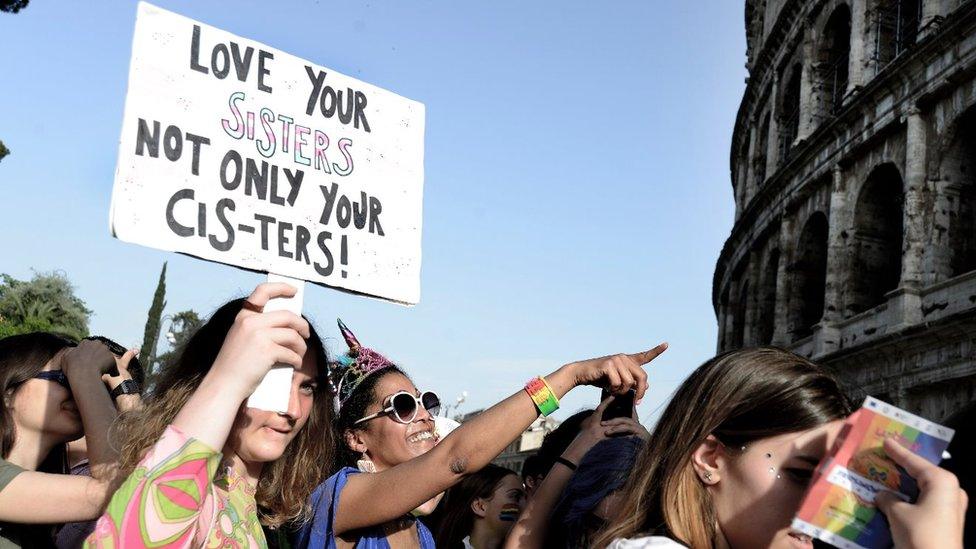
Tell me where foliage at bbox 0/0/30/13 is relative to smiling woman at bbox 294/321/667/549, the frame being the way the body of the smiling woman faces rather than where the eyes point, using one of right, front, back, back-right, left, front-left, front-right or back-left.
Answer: back

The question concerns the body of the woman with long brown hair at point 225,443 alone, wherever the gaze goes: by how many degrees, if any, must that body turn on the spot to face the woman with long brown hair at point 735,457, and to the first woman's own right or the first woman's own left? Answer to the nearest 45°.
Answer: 0° — they already face them

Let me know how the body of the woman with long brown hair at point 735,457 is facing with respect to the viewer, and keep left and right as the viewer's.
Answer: facing to the right of the viewer

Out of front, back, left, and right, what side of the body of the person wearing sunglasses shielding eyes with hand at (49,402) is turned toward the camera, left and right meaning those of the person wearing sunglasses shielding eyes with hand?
right

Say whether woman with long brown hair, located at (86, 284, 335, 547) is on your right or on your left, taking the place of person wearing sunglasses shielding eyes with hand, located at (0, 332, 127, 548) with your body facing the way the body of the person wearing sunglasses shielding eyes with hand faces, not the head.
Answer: on your right

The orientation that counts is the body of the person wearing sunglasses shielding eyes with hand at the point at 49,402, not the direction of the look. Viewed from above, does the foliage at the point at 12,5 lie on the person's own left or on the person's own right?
on the person's own left

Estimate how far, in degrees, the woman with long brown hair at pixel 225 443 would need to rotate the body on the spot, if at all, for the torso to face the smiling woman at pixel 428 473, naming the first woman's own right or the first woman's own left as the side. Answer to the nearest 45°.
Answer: approximately 90° to the first woman's own left

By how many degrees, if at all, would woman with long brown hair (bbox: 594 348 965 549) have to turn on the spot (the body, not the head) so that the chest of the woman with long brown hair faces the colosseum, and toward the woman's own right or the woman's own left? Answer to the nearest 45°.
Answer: approximately 90° to the woman's own left

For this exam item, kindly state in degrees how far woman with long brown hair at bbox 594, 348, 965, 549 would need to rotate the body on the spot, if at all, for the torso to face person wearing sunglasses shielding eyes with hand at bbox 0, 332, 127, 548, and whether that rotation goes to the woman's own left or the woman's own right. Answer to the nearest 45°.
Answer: approximately 180°

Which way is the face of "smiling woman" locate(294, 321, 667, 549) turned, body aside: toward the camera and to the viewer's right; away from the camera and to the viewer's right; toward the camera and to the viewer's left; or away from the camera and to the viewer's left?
toward the camera and to the viewer's right

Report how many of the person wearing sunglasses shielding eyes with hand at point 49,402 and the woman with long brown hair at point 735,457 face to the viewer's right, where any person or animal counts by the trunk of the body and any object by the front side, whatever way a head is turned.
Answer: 2

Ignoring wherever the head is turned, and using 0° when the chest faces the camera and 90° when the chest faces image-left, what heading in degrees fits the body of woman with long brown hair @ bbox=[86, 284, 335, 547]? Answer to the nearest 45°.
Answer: approximately 315°
